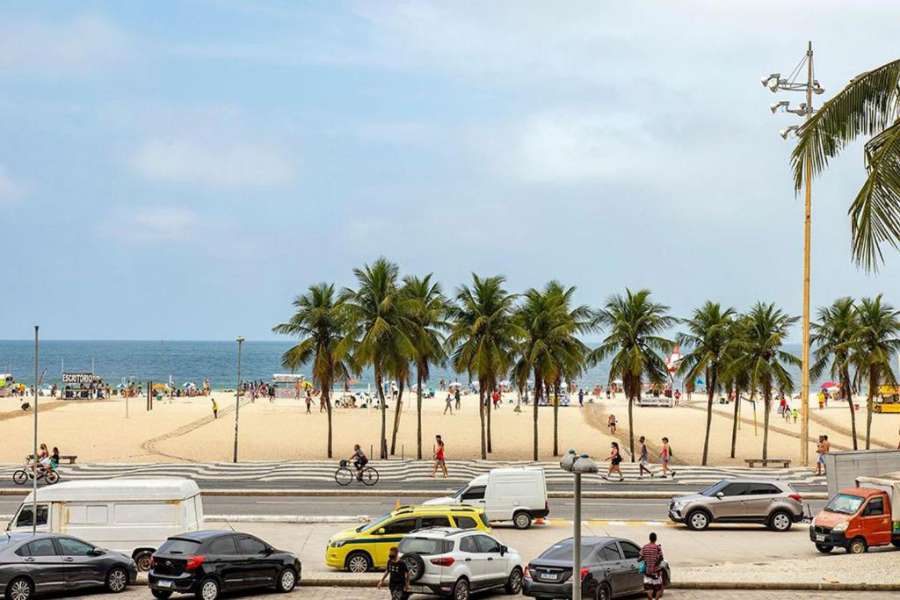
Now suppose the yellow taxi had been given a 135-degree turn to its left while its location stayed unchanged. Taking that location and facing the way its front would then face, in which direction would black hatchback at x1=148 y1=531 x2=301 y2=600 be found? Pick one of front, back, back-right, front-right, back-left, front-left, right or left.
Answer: right

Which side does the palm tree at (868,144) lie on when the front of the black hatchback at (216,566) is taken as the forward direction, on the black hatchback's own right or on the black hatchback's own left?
on the black hatchback's own right

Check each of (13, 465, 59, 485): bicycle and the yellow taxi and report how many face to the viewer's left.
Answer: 2

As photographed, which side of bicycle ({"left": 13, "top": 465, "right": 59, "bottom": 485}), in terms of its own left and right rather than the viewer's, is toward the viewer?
left

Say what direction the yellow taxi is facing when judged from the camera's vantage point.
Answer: facing to the left of the viewer

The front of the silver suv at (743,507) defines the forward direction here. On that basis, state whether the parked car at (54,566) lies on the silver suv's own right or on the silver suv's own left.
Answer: on the silver suv's own left

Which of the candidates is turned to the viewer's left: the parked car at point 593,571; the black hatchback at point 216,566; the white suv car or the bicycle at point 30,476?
the bicycle

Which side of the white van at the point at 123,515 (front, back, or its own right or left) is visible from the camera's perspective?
left

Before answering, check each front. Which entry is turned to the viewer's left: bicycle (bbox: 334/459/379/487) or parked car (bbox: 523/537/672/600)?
the bicycle

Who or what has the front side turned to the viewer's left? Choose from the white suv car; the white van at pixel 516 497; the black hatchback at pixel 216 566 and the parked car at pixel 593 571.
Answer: the white van

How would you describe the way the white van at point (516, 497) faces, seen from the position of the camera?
facing to the left of the viewer

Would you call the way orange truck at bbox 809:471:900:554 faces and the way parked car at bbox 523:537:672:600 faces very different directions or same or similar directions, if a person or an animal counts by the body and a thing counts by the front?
very different directions

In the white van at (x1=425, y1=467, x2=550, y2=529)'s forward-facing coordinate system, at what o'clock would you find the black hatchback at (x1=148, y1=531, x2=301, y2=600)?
The black hatchback is roughly at 10 o'clock from the white van.

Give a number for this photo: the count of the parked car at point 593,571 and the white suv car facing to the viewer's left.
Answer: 0

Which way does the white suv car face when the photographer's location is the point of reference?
facing away from the viewer and to the right of the viewer
